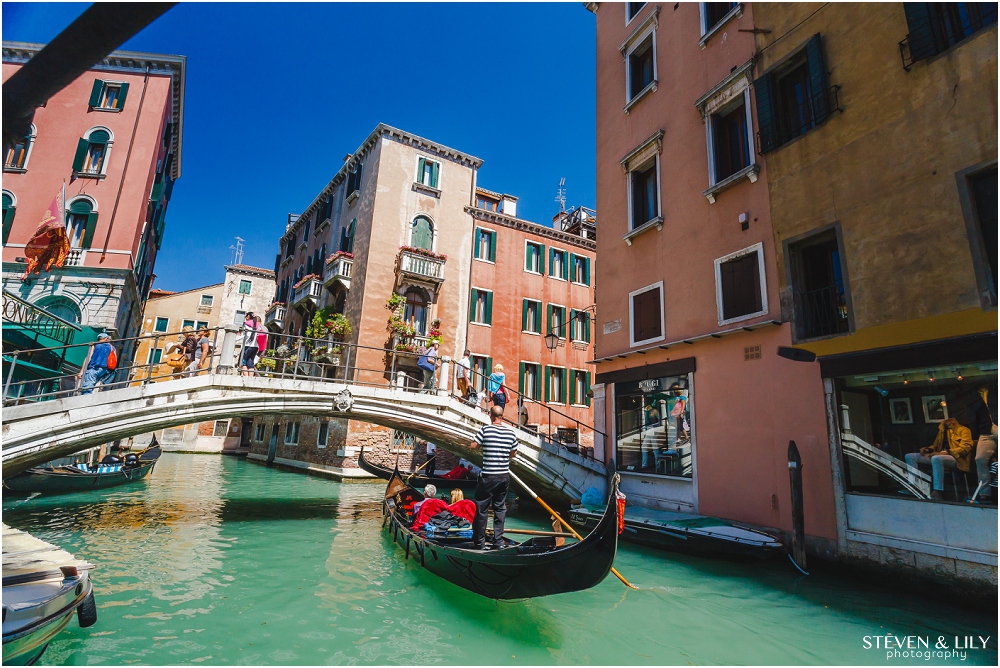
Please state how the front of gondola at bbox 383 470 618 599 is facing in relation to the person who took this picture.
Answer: facing away from the viewer and to the left of the viewer

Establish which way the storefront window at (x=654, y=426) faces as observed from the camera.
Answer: facing the viewer and to the left of the viewer

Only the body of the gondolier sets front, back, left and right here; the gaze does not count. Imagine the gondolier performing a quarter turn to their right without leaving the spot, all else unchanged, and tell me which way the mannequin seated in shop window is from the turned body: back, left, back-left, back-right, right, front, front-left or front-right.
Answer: front

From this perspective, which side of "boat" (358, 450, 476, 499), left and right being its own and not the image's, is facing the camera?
left

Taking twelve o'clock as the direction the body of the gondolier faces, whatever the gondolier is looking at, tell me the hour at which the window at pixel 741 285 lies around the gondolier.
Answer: The window is roughly at 2 o'clock from the gondolier.

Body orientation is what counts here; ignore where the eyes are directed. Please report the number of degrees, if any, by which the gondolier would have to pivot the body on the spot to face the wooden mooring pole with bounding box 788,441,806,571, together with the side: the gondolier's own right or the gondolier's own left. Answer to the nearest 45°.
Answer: approximately 90° to the gondolier's own right

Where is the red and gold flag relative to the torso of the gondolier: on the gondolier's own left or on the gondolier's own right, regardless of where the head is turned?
on the gondolier's own left

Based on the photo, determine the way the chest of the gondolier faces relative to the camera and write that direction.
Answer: away from the camera

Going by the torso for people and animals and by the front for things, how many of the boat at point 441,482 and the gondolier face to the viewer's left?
1

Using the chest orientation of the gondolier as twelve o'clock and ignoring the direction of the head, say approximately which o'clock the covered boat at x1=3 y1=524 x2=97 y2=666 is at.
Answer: The covered boat is roughly at 8 o'clock from the gondolier.

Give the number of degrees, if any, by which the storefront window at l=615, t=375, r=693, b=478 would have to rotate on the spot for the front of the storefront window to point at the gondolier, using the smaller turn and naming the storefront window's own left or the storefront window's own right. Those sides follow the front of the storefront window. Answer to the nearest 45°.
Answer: approximately 45° to the storefront window's own left

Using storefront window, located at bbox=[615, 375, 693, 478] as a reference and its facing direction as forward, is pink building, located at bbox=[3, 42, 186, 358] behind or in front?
in front
